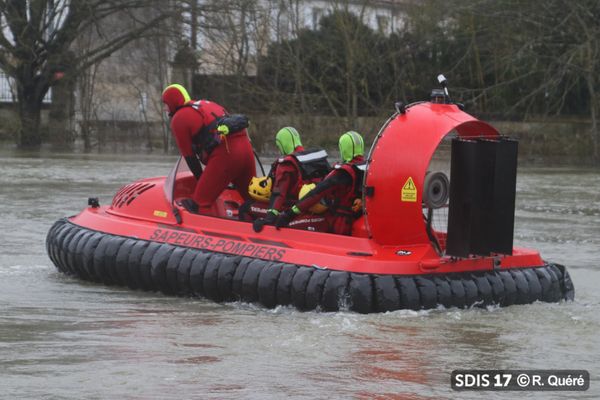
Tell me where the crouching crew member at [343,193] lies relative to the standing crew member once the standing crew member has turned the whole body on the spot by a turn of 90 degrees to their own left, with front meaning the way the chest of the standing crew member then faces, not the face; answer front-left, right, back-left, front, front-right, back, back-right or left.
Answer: front-left

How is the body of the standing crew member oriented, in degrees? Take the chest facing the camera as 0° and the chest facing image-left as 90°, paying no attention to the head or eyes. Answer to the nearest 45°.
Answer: approximately 90°

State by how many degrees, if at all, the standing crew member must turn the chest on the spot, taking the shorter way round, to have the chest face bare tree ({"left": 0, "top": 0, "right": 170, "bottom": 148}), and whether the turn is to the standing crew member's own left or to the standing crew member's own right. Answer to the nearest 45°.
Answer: approximately 90° to the standing crew member's own right
